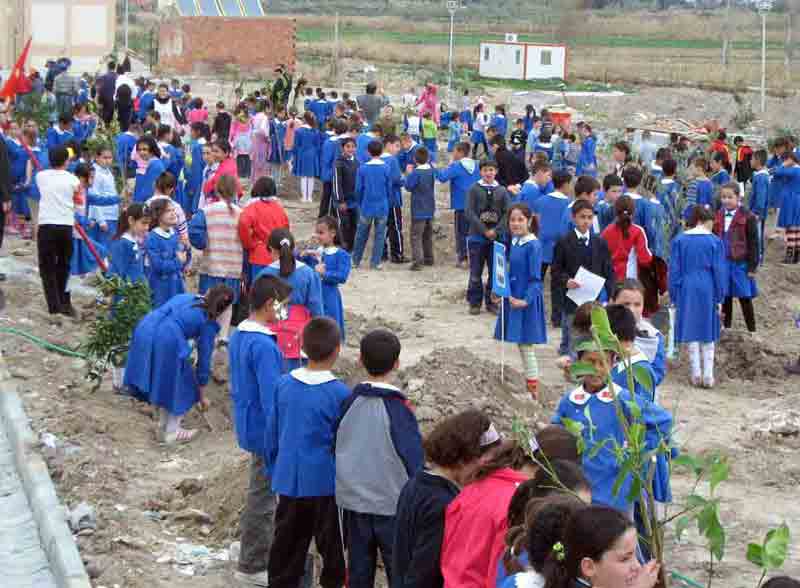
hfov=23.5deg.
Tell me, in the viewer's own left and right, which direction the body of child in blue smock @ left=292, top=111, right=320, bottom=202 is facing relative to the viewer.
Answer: facing away from the viewer

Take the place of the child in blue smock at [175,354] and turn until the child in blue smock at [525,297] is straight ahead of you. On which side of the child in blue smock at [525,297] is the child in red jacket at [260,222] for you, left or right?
left

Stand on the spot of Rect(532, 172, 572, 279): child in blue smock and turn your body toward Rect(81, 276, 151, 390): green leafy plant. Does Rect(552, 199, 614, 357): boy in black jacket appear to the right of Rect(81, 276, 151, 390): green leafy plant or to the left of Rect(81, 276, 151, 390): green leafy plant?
left

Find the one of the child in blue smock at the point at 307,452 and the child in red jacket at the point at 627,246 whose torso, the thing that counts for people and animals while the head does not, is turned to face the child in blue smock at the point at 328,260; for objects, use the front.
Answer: the child in blue smock at the point at 307,452

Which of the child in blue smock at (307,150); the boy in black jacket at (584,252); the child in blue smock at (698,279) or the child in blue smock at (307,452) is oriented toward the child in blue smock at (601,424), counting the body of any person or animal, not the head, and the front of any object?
the boy in black jacket

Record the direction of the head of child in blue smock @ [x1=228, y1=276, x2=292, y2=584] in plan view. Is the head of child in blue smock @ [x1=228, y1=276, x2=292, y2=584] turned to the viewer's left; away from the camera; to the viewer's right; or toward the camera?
to the viewer's right

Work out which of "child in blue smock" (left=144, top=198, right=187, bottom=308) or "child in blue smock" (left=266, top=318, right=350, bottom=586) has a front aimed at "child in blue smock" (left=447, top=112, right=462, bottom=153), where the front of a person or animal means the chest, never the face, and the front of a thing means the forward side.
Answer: "child in blue smock" (left=266, top=318, right=350, bottom=586)
